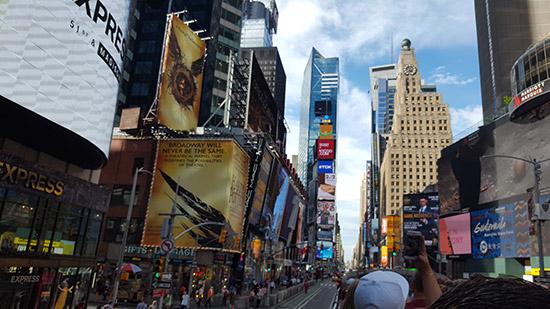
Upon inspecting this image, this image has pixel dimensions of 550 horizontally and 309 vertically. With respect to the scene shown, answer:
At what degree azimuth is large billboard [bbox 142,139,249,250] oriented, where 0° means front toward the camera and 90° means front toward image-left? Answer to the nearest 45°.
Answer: approximately 0°

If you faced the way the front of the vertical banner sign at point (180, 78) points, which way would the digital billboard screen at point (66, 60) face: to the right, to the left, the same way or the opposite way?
the same way

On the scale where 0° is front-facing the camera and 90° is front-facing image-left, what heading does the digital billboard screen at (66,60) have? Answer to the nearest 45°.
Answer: approximately 315°

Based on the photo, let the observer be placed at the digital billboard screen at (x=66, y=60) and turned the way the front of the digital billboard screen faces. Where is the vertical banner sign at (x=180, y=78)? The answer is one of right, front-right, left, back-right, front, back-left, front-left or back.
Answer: left

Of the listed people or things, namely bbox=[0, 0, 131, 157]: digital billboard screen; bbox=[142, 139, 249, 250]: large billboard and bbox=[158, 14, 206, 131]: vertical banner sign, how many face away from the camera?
0

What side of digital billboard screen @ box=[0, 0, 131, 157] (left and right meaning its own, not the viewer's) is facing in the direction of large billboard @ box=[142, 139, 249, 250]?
left

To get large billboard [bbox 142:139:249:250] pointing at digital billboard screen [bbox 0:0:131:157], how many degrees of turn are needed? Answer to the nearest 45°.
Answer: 0° — it already faces it

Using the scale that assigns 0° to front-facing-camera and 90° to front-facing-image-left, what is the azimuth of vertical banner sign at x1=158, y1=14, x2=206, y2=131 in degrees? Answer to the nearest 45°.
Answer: approximately 315°

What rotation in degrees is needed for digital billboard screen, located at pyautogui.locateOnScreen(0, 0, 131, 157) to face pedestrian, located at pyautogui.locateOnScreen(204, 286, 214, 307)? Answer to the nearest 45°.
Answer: approximately 90° to its left
